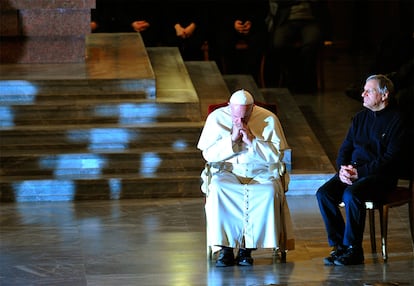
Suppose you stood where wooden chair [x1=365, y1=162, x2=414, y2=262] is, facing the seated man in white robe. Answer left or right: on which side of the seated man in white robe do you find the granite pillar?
right

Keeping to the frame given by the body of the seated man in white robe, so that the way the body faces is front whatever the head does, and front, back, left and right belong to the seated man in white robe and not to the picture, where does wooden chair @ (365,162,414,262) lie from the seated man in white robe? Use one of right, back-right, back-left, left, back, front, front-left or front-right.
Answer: left

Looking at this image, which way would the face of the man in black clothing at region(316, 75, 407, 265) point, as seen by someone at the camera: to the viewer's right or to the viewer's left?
to the viewer's left

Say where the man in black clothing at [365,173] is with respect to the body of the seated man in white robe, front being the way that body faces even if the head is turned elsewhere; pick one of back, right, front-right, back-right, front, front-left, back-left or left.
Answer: left

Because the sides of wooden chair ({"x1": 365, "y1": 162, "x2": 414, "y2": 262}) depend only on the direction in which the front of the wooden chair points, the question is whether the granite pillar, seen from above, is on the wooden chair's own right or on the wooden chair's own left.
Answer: on the wooden chair's own right

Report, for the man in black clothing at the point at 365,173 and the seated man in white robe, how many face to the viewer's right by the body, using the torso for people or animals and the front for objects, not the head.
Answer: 0

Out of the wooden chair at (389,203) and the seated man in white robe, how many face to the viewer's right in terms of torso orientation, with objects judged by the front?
0

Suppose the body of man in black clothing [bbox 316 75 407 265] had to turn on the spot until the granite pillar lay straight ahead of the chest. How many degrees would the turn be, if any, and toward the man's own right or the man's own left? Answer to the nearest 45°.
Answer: approximately 90° to the man's own right

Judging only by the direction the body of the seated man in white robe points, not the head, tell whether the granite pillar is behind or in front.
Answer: behind

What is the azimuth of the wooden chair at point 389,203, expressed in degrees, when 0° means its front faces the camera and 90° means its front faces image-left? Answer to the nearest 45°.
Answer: approximately 45°

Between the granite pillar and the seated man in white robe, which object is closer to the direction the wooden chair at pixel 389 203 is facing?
the seated man in white robe

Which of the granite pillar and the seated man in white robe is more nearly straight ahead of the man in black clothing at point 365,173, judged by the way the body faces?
the seated man in white robe
